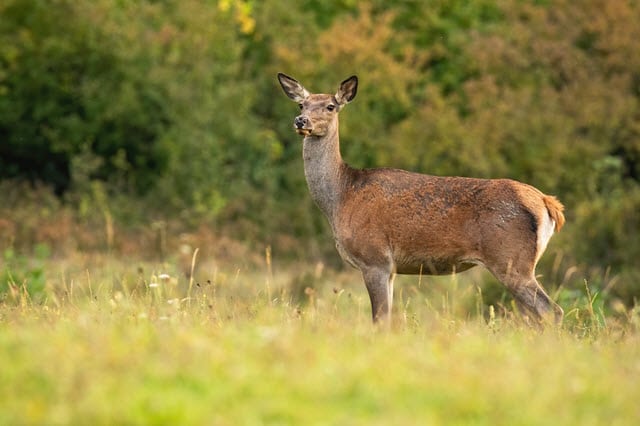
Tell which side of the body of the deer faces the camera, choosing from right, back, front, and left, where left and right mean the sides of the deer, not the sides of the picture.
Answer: left
